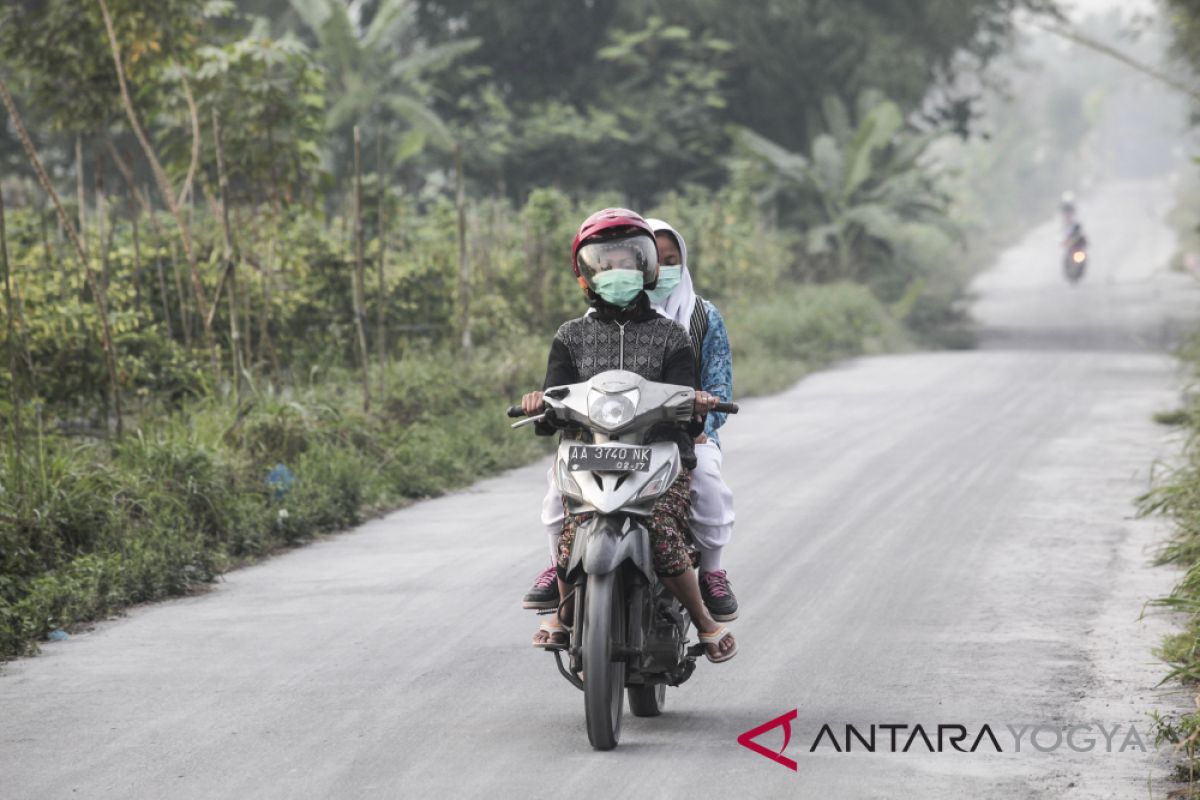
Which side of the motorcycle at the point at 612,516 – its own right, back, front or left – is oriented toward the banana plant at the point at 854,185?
back

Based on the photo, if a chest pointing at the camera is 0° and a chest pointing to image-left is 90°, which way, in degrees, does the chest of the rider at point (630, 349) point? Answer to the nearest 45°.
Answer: approximately 0°

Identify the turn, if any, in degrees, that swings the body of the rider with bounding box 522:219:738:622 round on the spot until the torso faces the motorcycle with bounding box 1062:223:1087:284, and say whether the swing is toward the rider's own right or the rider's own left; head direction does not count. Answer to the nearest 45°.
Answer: approximately 180°

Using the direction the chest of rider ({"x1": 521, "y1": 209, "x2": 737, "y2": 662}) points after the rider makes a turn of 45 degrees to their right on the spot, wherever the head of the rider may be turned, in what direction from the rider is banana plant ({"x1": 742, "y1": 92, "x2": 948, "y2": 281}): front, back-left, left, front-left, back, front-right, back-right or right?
back-right

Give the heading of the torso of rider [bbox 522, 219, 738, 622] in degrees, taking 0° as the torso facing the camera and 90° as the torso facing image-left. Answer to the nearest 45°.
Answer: approximately 0°

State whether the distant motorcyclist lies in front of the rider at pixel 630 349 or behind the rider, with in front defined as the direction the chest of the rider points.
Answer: behind

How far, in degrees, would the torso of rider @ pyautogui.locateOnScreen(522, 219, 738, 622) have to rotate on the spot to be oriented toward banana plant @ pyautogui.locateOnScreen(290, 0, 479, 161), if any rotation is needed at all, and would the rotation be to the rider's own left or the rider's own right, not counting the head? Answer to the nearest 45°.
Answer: approximately 180°
